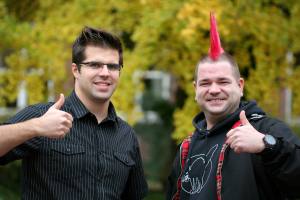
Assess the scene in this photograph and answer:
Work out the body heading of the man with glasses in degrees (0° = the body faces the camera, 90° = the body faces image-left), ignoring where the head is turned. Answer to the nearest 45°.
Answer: approximately 315°

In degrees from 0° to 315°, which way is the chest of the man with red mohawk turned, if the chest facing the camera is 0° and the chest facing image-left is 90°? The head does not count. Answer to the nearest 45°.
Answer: approximately 45°
